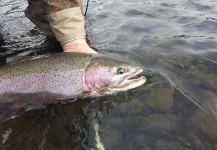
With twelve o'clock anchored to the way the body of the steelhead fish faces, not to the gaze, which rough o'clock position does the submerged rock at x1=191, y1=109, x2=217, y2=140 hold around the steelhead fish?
The submerged rock is roughly at 1 o'clock from the steelhead fish.

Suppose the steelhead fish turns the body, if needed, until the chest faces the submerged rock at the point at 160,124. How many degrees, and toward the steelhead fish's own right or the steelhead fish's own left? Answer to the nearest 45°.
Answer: approximately 45° to the steelhead fish's own right

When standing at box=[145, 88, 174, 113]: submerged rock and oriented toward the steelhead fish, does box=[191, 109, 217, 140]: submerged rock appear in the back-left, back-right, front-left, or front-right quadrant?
back-left

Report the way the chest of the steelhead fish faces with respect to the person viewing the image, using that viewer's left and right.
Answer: facing to the right of the viewer

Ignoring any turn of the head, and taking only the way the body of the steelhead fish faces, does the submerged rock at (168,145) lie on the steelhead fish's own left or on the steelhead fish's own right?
on the steelhead fish's own right
